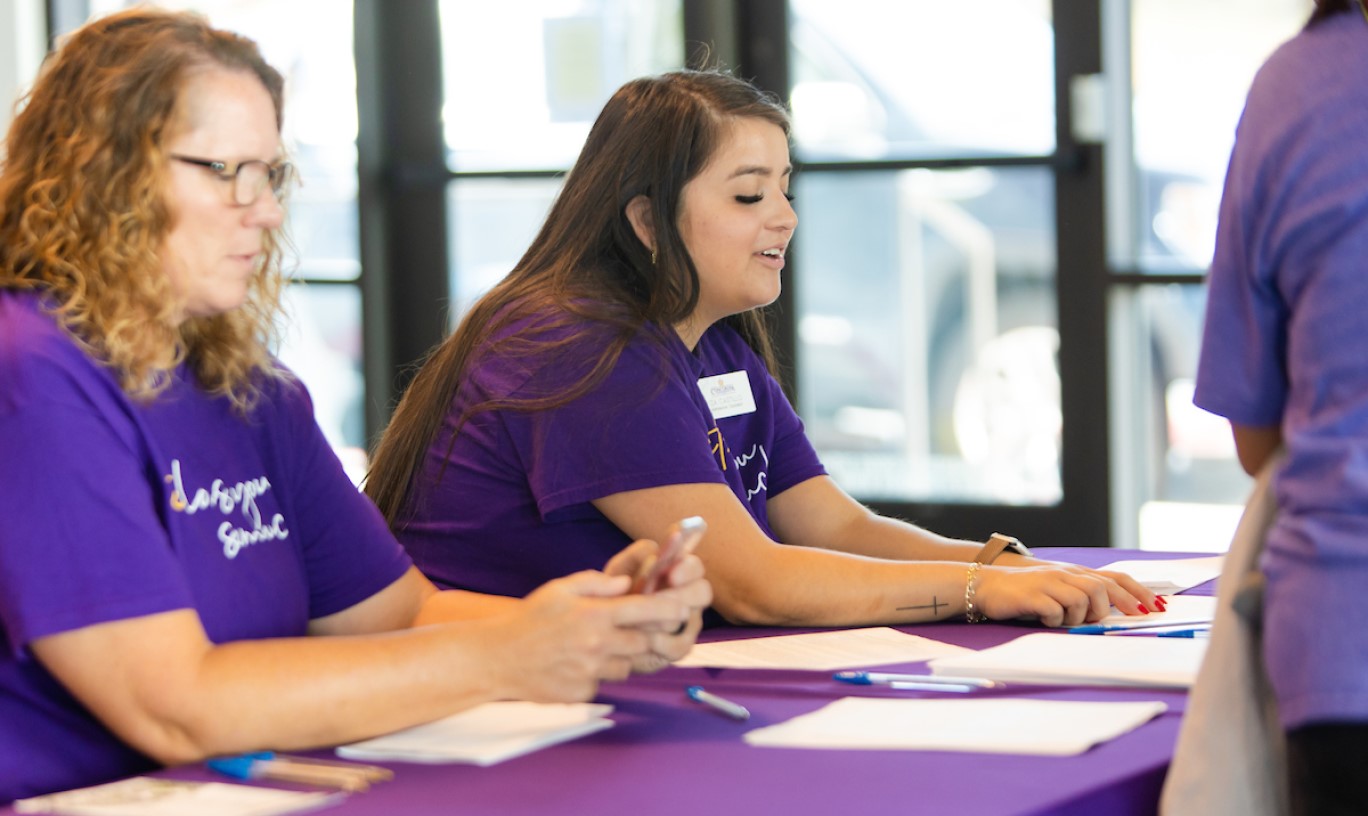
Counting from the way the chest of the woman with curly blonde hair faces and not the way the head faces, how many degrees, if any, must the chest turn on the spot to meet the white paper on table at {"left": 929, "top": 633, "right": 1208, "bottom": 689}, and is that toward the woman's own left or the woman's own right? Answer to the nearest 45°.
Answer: approximately 45° to the woman's own left

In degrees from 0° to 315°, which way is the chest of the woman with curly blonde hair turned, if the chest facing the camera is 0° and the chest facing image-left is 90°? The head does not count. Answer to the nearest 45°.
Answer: approximately 315°

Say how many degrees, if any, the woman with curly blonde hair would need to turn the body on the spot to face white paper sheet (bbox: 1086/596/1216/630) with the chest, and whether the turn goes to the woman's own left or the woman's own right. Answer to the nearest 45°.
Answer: approximately 45° to the woman's own left

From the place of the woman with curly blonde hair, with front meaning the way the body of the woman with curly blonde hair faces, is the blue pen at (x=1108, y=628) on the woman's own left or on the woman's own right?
on the woman's own left

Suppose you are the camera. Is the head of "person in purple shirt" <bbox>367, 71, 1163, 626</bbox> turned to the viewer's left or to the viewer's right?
to the viewer's right

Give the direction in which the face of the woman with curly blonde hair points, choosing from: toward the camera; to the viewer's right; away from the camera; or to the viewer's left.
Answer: to the viewer's right

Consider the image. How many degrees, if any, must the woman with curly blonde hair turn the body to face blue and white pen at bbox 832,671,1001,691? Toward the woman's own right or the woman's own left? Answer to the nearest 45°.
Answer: approximately 45° to the woman's own left
